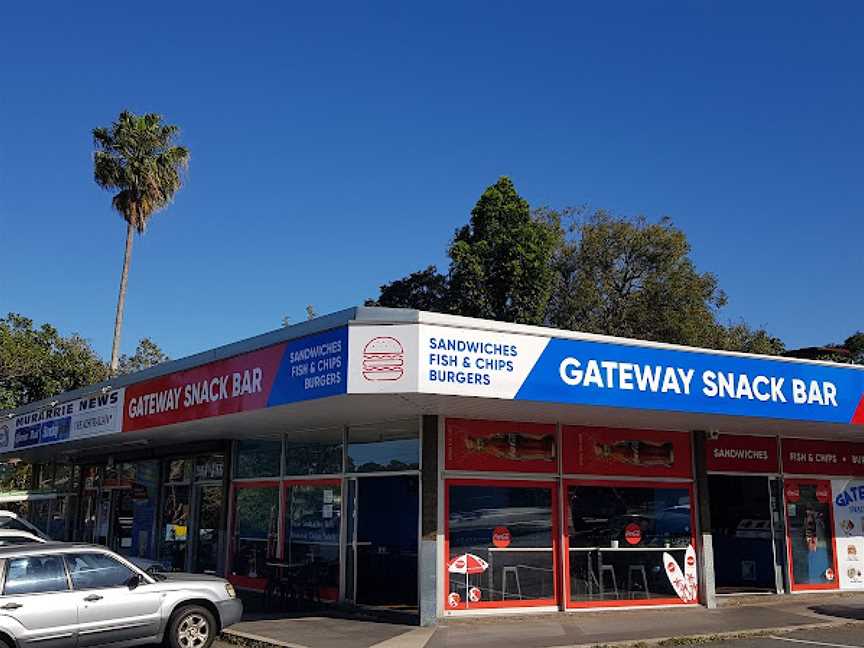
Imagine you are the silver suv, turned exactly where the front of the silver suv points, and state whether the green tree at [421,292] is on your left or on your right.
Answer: on your left

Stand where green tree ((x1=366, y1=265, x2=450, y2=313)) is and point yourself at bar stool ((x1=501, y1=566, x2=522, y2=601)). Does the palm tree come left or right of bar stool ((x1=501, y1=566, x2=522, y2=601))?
right

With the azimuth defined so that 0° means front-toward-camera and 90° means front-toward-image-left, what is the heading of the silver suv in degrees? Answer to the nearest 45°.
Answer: approximately 270°

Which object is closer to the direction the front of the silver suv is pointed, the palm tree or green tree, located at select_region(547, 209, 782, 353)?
the green tree

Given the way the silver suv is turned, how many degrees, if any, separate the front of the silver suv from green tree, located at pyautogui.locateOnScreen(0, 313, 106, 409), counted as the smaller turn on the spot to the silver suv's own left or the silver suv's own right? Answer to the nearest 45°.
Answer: approximately 90° to the silver suv's own left

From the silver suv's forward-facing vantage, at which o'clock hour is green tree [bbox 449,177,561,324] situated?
The green tree is roughly at 10 o'clock from the silver suv.

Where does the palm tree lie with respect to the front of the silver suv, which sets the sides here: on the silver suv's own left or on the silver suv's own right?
on the silver suv's own left

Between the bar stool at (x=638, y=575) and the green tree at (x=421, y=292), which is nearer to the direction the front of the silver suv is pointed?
the bar stool

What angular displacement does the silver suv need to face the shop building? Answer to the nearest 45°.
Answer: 0° — it already faces it

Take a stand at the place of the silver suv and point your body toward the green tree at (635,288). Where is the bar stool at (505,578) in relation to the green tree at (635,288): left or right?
right
